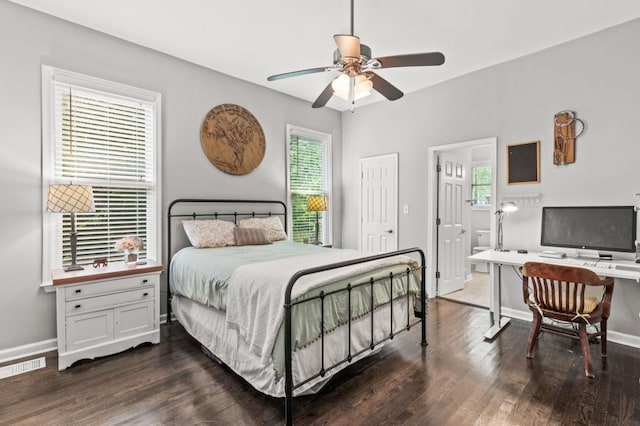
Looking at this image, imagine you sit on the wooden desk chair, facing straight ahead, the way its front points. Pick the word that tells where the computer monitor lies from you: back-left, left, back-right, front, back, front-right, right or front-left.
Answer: front-left

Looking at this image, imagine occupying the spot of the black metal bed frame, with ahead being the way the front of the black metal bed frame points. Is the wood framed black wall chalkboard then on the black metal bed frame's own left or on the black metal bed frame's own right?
on the black metal bed frame's own left

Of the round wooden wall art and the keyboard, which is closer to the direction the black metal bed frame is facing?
the keyboard

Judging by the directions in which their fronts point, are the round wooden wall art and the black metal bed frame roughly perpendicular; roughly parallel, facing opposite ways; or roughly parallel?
roughly parallel

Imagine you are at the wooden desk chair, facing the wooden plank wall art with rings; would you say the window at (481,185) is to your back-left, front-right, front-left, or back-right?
front-left

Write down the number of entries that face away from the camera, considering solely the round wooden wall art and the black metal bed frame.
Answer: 0

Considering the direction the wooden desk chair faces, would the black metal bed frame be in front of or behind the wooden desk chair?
behind

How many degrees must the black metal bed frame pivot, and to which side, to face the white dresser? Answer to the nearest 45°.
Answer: approximately 135° to its right

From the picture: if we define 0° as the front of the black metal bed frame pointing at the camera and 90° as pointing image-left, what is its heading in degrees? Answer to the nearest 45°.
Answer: approximately 315°

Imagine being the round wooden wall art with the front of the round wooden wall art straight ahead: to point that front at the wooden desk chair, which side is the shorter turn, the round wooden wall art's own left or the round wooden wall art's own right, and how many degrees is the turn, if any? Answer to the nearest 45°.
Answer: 0° — it already faces it

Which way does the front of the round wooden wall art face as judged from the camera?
facing the viewer and to the right of the viewer

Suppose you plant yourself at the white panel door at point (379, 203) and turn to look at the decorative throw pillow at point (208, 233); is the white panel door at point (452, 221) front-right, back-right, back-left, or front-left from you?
back-left

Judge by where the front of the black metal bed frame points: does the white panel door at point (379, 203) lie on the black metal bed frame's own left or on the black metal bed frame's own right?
on the black metal bed frame's own left

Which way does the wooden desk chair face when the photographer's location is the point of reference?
facing away from the viewer and to the right of the viewer

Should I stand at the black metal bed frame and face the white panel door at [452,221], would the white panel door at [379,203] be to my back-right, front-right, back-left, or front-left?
front-left
